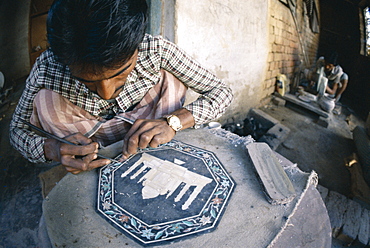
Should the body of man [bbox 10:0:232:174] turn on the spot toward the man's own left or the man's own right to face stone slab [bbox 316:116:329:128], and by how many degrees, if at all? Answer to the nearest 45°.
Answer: approximately 135° to the man's own left

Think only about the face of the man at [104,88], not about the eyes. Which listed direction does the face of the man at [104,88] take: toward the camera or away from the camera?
toward the camera

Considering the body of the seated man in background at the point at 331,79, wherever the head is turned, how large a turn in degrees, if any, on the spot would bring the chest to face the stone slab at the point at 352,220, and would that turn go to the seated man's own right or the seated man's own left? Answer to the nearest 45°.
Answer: approximately 45° to the seated man's own left

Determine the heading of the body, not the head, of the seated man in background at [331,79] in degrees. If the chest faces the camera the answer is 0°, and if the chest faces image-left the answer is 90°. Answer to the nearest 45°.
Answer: approximately 45°

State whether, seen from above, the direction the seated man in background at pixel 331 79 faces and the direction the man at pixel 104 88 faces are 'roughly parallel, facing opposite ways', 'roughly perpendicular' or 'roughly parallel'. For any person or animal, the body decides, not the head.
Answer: roughly perpendicular

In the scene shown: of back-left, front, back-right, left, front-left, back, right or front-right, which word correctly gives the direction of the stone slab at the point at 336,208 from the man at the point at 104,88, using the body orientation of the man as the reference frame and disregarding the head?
left

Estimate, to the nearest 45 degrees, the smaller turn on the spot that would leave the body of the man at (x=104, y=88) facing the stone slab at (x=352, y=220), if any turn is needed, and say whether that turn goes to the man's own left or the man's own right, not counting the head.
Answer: approximately 90° to the man's own left

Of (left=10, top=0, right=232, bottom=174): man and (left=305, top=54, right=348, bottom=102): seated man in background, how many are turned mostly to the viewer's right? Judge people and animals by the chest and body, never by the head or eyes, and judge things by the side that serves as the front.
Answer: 0

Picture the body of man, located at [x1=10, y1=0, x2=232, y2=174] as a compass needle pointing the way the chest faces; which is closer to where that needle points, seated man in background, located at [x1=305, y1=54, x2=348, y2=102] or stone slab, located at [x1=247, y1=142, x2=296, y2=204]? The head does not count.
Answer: the stone slab

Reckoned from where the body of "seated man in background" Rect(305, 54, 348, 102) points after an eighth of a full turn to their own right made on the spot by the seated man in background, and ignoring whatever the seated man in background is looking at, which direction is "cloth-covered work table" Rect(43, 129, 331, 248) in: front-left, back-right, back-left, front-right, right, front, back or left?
left

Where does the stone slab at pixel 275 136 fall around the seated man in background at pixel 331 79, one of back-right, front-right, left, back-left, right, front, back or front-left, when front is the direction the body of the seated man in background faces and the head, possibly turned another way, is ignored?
front-left

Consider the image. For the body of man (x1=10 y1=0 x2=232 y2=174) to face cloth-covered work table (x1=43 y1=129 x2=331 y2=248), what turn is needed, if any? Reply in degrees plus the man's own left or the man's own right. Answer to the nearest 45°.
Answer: approximately 45° to the man's own left

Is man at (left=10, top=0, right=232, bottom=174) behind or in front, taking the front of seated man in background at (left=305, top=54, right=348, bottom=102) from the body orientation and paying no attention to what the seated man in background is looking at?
in front

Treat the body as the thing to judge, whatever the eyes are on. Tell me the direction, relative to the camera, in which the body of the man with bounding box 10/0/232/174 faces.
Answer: toward the camera

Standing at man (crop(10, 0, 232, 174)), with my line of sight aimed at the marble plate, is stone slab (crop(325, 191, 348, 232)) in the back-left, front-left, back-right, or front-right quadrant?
front-left
